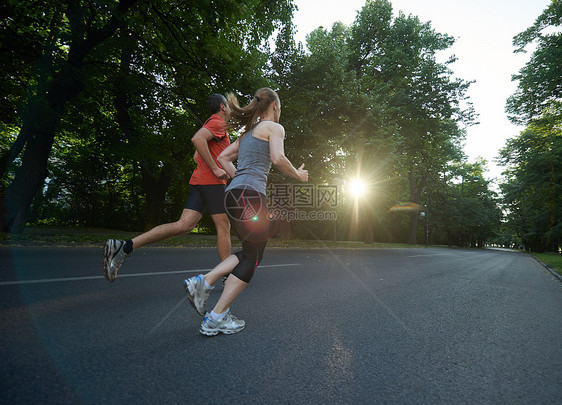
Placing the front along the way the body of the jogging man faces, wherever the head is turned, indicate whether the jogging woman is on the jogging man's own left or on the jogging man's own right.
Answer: on the jogging man's own right

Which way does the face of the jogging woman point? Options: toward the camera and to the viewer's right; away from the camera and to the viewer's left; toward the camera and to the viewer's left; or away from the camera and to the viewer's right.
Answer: away from the camera and to the viewer's right

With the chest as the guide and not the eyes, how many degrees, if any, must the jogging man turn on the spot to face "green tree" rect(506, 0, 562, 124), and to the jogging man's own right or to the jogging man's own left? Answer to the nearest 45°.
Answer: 0° — they already face it

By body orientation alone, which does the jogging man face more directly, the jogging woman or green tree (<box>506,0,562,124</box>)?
the green tree

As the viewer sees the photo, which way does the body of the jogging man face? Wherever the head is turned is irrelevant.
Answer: to the viewer's right

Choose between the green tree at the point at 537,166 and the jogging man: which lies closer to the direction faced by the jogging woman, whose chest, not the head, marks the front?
the green tree

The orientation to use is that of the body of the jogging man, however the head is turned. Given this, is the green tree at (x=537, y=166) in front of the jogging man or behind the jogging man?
in front

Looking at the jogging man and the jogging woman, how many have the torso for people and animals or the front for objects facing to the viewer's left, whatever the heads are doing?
0

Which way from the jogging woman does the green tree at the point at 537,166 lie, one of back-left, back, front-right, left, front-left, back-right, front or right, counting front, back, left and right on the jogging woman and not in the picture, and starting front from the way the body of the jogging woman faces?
front

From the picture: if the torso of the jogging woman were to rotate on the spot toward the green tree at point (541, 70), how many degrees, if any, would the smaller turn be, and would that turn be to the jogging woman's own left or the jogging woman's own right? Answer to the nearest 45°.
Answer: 0° — they already face it

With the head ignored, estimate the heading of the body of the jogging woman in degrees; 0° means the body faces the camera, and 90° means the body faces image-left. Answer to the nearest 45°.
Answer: approximately 225°

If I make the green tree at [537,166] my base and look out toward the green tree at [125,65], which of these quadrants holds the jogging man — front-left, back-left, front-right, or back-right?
front-left
